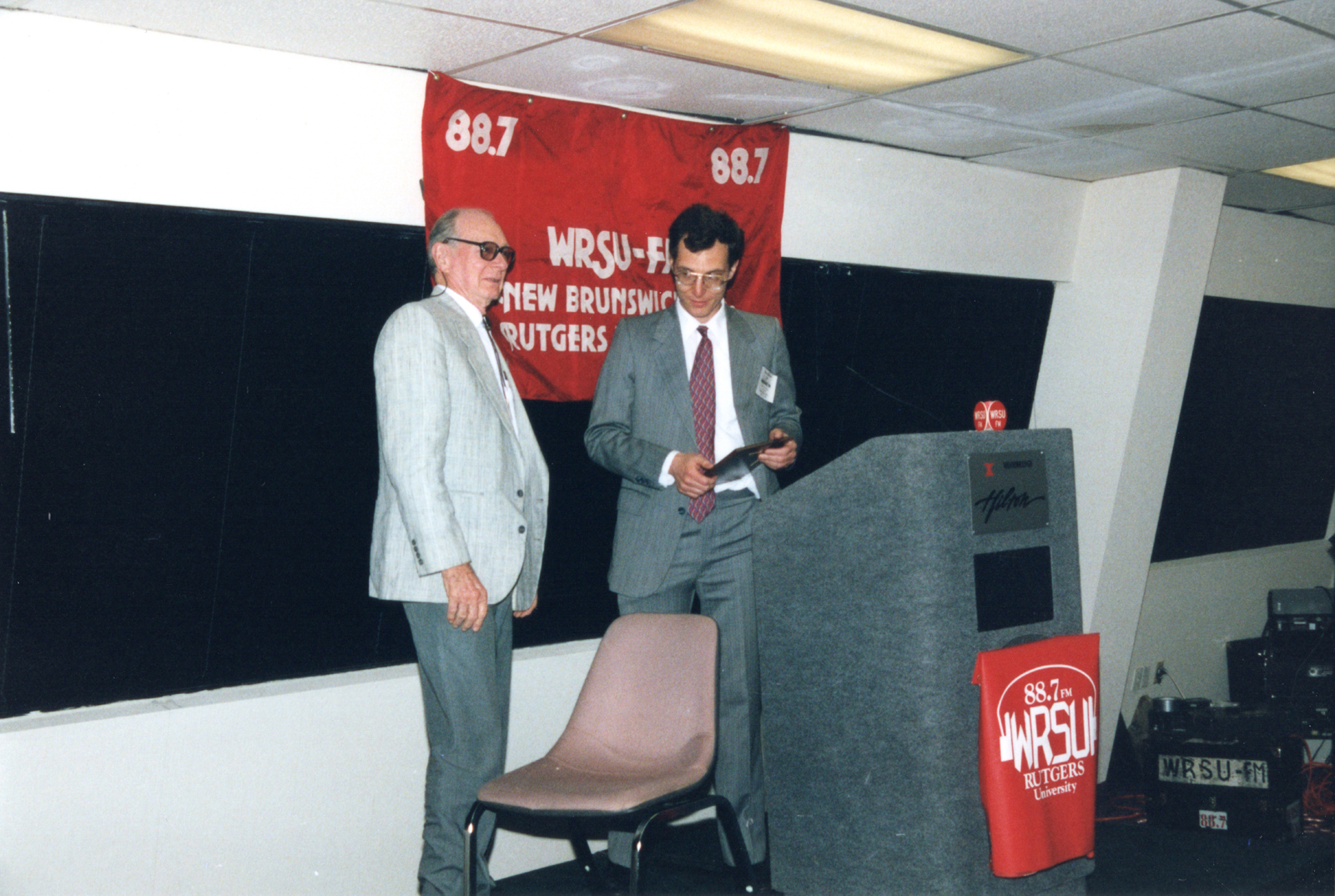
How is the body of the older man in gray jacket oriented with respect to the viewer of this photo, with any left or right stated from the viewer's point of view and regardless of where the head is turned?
facing the viewer and to the right of the viewer

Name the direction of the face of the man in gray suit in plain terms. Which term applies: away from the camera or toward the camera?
toward the camera

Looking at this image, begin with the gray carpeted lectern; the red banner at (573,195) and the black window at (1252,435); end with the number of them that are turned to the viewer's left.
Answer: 0

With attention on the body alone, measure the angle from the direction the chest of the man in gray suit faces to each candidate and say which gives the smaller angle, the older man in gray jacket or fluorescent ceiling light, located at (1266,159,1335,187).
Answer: the older man in gray jacket

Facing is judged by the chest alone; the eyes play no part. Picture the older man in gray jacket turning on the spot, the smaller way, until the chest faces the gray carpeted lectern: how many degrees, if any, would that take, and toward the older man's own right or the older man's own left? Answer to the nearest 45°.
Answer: approximately 45° to the older man's own left

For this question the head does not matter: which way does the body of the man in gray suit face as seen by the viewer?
toward the camera

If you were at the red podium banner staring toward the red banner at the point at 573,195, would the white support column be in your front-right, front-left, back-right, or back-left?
front-right
